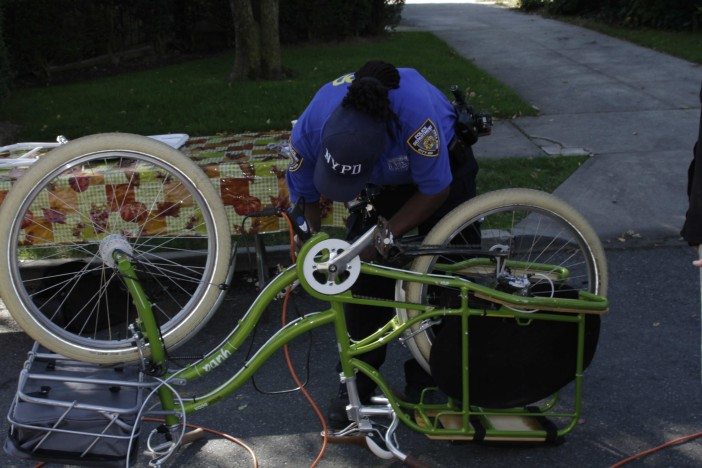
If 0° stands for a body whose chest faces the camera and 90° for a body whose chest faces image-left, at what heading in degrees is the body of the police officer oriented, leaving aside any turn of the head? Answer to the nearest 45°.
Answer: approximately 45°

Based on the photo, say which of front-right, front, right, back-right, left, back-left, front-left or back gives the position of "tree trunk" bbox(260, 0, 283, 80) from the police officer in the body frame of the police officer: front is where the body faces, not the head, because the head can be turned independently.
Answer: back-right

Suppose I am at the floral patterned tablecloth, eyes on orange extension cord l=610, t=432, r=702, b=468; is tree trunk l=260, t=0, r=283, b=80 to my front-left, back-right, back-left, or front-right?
back-left

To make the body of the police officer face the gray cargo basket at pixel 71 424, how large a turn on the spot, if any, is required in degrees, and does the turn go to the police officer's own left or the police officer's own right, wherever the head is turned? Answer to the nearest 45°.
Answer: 0° — they already face it

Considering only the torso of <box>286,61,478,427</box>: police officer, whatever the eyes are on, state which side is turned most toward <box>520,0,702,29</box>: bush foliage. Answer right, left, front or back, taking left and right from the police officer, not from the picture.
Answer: back
